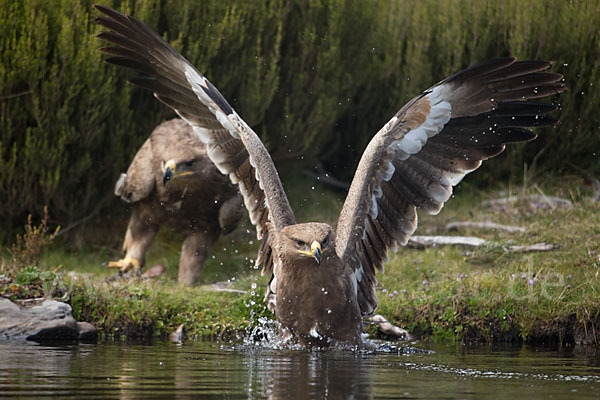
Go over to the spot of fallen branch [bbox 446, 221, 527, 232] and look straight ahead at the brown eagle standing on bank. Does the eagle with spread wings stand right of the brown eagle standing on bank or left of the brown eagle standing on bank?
left

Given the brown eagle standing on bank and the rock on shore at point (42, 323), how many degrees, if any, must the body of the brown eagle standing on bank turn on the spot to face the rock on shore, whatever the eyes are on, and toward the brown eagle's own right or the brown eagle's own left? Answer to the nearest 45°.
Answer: approximately 45° to the brown eagle's own right

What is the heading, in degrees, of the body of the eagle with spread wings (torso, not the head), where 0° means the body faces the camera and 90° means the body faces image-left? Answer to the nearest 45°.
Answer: approximately 0°

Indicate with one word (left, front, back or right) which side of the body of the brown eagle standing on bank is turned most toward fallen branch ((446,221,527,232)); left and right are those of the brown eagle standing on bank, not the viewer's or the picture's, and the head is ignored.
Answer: left

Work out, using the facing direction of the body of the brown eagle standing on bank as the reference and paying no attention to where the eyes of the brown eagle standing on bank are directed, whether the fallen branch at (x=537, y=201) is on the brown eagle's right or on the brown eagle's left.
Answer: on the brown eagle's left

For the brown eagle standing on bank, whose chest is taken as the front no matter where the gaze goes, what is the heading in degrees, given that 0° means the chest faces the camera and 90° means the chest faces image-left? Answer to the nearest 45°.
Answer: approximately 0°

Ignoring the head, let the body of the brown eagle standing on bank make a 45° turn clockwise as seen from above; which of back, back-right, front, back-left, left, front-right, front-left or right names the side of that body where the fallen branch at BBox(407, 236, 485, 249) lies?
back-left

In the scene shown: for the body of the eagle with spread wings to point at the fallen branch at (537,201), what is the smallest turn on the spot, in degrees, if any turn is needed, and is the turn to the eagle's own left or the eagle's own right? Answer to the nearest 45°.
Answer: approximately 135° to the eagle's own left

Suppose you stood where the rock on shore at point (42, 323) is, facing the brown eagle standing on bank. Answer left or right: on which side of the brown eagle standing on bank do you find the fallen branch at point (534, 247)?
right

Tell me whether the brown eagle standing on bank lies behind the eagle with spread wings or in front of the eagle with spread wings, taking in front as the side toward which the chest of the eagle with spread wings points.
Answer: behind

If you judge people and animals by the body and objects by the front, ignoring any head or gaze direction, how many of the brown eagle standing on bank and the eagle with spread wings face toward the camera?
2
